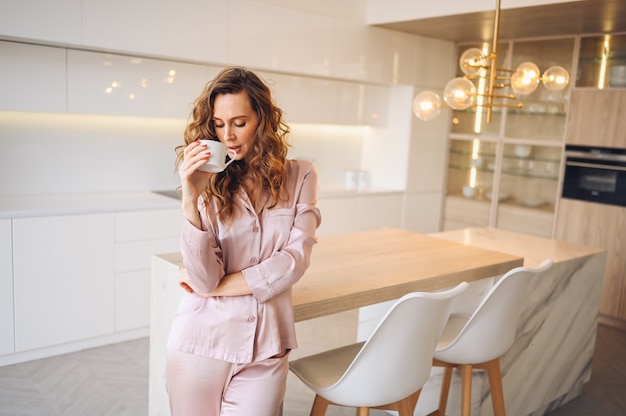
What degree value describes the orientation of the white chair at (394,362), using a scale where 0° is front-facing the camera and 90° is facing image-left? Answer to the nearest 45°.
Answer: approximately 135°

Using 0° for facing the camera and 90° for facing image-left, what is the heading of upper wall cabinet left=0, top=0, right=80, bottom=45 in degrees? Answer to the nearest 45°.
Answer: approximately 315°

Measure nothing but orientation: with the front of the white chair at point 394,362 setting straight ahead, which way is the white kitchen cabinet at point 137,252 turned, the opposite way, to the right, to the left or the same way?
the opposite way

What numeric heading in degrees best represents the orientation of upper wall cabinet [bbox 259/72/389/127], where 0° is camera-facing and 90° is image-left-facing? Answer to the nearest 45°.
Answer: approximately 315°

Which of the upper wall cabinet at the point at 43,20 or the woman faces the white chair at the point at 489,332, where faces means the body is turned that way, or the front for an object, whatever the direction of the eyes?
the upper wall cabinet

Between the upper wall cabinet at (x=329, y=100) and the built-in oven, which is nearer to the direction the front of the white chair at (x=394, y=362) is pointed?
the upper wall cabinet

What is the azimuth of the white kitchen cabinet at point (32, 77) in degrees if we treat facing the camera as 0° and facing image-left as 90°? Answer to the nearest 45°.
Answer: approximately 315°

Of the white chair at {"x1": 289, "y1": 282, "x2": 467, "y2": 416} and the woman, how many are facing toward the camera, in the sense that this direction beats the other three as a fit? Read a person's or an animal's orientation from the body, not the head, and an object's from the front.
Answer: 1

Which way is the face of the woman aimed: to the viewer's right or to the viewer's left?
to the viewer's left
